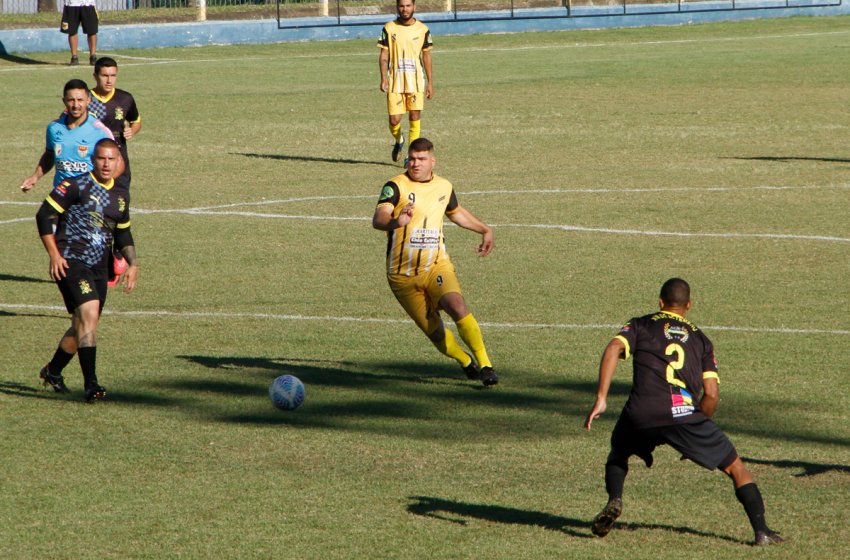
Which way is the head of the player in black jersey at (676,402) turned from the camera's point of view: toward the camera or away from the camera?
away from the camera

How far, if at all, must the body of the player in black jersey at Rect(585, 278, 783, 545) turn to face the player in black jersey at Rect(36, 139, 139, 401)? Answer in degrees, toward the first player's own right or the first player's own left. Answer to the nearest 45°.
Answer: approximately 45° to the first player's own left

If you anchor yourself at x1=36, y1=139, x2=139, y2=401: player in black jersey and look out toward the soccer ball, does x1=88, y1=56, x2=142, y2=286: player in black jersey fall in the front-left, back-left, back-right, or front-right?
back-left

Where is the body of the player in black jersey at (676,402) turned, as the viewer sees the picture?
away from the camera

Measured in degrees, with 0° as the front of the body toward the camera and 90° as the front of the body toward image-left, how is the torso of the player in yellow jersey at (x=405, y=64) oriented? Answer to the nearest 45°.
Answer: approximately 0°

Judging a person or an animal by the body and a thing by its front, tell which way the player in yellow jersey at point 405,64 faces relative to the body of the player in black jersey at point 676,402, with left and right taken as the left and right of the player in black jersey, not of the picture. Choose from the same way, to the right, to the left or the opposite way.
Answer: the opposite way
